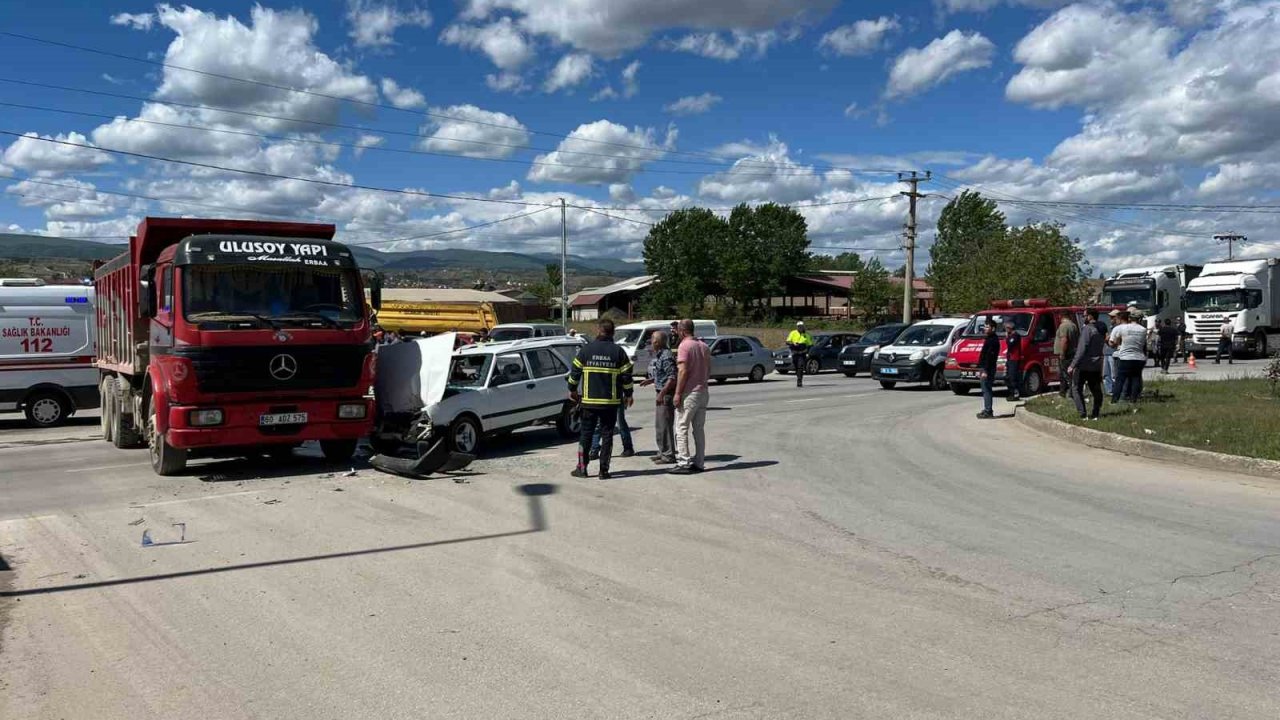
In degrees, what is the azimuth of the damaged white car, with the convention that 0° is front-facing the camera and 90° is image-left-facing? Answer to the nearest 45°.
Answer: approximately 45°

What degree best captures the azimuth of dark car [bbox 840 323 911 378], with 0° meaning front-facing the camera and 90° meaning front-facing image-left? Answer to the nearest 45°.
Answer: approximately 45°

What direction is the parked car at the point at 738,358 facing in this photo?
to the viewer's left

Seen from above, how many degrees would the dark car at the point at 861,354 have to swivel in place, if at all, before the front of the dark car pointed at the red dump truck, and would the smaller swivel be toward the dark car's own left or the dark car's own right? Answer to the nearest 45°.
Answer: approximately 45° to the dark car's own left

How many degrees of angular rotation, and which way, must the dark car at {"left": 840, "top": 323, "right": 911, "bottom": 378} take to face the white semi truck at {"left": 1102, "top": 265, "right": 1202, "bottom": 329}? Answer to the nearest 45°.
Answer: approximately 180°

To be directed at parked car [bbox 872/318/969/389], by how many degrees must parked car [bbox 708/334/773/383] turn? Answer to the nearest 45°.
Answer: approximately 135° to its left

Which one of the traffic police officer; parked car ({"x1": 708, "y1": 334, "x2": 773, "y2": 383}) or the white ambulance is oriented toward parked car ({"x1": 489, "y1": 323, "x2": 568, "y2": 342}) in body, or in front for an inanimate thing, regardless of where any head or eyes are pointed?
parked car ({"x1": 708, "y1": 334, "x2": 773, "y2": 383})

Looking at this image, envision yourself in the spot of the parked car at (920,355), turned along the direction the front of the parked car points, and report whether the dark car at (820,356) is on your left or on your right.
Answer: on your right

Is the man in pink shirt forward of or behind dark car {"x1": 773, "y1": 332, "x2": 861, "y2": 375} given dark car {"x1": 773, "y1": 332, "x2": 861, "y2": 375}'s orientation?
forward

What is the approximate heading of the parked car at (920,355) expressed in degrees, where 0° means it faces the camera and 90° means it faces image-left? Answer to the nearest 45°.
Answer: approximately 45°

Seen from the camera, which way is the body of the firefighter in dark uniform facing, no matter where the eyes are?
away from the camera

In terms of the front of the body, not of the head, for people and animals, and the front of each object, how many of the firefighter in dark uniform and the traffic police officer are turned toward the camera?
1
